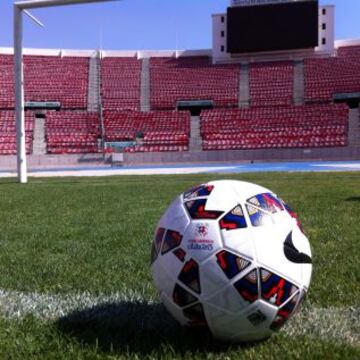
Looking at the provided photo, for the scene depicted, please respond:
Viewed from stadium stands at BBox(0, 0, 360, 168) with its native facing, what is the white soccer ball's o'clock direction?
The white soccer ball is roughly at 12 o'clock from the stadium stands.

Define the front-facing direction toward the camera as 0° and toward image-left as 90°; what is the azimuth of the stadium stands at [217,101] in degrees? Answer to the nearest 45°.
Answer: approximately 0°
